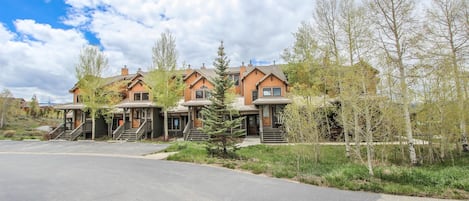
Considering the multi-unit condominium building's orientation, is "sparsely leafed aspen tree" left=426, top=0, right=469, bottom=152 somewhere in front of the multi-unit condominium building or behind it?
in front

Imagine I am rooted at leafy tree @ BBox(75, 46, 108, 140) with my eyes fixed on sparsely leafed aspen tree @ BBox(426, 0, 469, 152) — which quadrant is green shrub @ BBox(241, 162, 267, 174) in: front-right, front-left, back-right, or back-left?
front-right

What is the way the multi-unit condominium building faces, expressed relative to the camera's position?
facing the viewer

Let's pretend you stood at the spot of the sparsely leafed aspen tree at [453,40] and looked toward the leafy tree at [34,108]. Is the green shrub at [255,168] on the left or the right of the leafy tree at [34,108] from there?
left

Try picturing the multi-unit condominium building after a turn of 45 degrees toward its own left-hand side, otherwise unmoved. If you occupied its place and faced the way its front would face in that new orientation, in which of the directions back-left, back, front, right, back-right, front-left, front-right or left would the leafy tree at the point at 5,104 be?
back

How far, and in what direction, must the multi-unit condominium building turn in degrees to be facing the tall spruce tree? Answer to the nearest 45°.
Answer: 0° — it already faces it

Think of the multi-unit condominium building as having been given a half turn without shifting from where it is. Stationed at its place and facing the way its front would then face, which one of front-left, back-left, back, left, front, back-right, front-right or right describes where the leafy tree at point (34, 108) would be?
front-left

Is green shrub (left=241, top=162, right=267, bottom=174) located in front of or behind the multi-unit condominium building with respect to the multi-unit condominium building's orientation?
in front

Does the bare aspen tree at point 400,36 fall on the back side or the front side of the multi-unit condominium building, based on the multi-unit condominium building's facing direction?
on the front side
